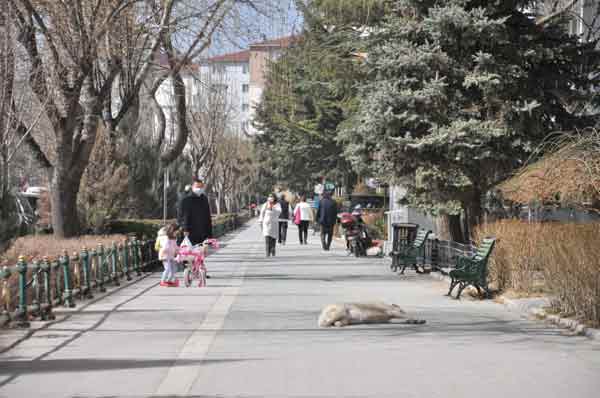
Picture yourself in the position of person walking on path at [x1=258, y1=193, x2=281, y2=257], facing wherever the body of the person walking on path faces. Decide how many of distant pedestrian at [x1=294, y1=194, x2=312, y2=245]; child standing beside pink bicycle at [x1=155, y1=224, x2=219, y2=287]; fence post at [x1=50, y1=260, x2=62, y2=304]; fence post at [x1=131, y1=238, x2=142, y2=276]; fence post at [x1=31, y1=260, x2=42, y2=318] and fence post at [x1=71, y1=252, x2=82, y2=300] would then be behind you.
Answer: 1

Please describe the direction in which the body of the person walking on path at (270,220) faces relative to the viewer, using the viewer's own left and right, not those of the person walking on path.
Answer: facing the viewer

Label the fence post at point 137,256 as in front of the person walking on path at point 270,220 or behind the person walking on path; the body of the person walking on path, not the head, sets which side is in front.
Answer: in front
